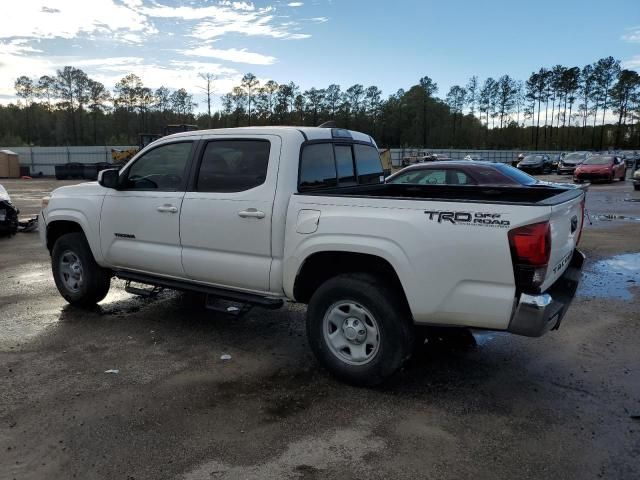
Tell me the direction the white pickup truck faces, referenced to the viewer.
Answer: facing away from the viewer and to the left of the viewer

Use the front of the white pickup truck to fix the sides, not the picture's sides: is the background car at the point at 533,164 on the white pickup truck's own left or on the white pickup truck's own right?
on the white pickup truck's own right

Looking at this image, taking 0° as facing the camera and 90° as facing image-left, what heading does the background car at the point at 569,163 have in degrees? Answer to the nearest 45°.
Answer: approximately 45°
